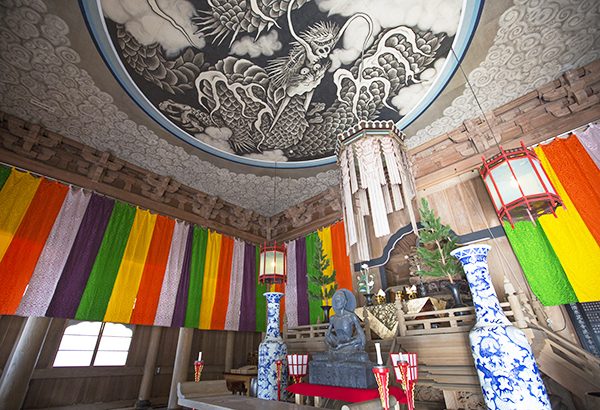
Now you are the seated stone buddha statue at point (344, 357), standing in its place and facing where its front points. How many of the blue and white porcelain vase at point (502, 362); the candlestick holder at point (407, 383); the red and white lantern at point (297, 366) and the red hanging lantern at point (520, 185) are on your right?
1

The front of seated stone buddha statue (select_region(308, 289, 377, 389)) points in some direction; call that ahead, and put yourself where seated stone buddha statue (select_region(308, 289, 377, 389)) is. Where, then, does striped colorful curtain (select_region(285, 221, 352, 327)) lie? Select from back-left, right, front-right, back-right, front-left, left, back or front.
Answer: back-right

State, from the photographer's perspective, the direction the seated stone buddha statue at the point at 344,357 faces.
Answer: facing the viewer and to the left of the viewer

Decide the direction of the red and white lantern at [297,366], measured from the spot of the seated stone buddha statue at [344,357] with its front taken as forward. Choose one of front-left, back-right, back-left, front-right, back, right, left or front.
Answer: right

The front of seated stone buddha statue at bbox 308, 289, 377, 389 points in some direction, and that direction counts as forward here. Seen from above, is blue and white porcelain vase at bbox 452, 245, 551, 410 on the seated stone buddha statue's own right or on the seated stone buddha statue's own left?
on the seated stone buddha statue's own left

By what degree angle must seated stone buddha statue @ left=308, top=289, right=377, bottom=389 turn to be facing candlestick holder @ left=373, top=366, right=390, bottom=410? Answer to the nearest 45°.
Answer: approximately 45° to its left

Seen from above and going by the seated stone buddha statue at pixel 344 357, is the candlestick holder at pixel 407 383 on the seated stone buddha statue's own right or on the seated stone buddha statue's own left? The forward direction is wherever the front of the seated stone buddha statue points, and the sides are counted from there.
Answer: on the seated stone buddha statue's own left

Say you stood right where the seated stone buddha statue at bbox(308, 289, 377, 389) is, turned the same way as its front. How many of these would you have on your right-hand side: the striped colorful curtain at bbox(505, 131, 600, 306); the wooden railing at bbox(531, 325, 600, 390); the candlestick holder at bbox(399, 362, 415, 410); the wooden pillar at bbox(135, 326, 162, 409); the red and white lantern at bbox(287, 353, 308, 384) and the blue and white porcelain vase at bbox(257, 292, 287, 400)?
3

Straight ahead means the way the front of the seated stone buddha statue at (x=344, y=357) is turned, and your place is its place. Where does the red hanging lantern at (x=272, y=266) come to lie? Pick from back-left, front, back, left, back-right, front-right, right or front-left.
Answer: right
